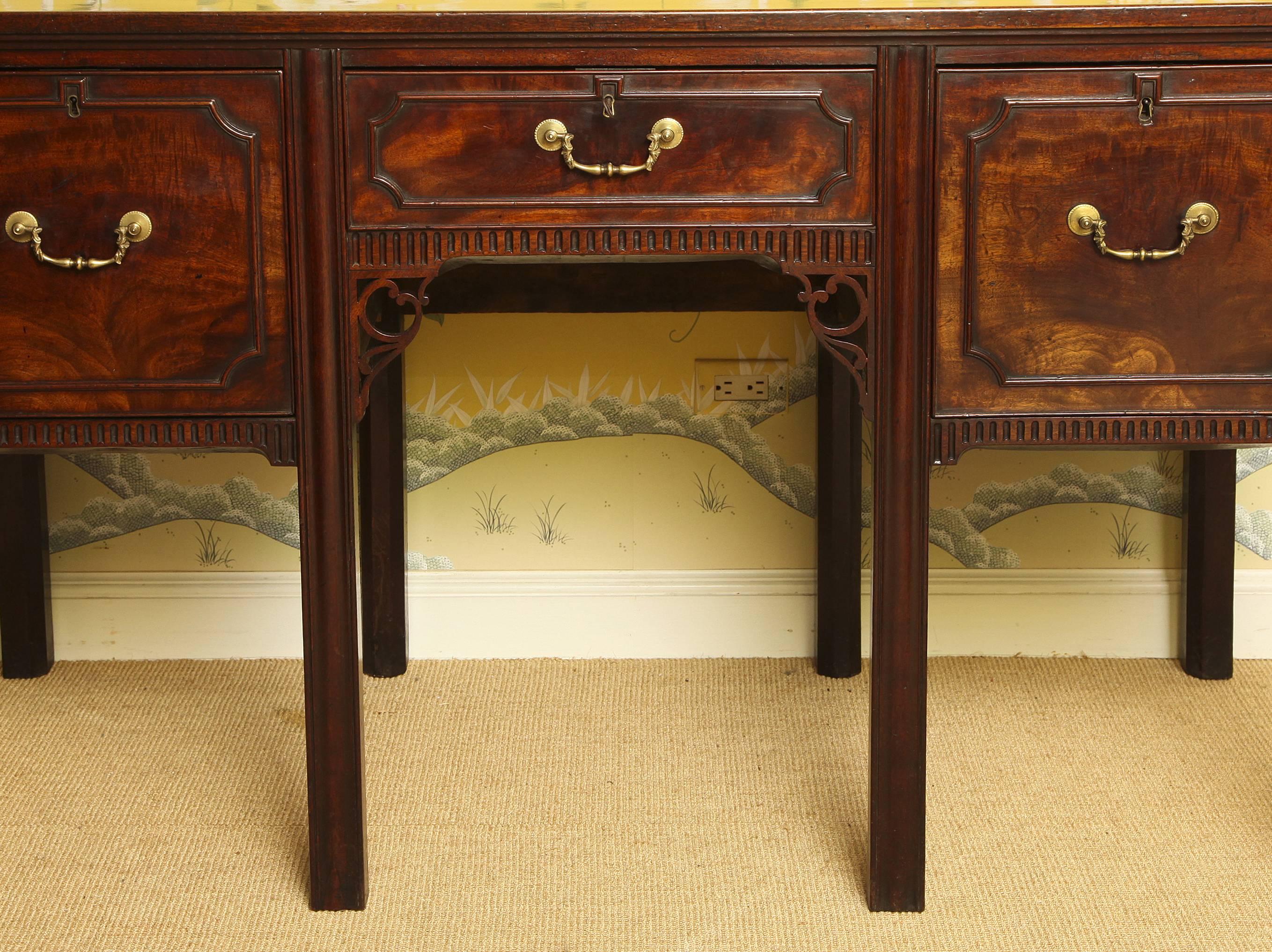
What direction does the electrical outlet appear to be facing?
toward the camera

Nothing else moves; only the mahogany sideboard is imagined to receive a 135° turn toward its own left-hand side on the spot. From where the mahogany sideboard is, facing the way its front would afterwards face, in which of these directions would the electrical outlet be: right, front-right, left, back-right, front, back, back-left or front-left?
front-left

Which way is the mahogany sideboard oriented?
toward the camera
